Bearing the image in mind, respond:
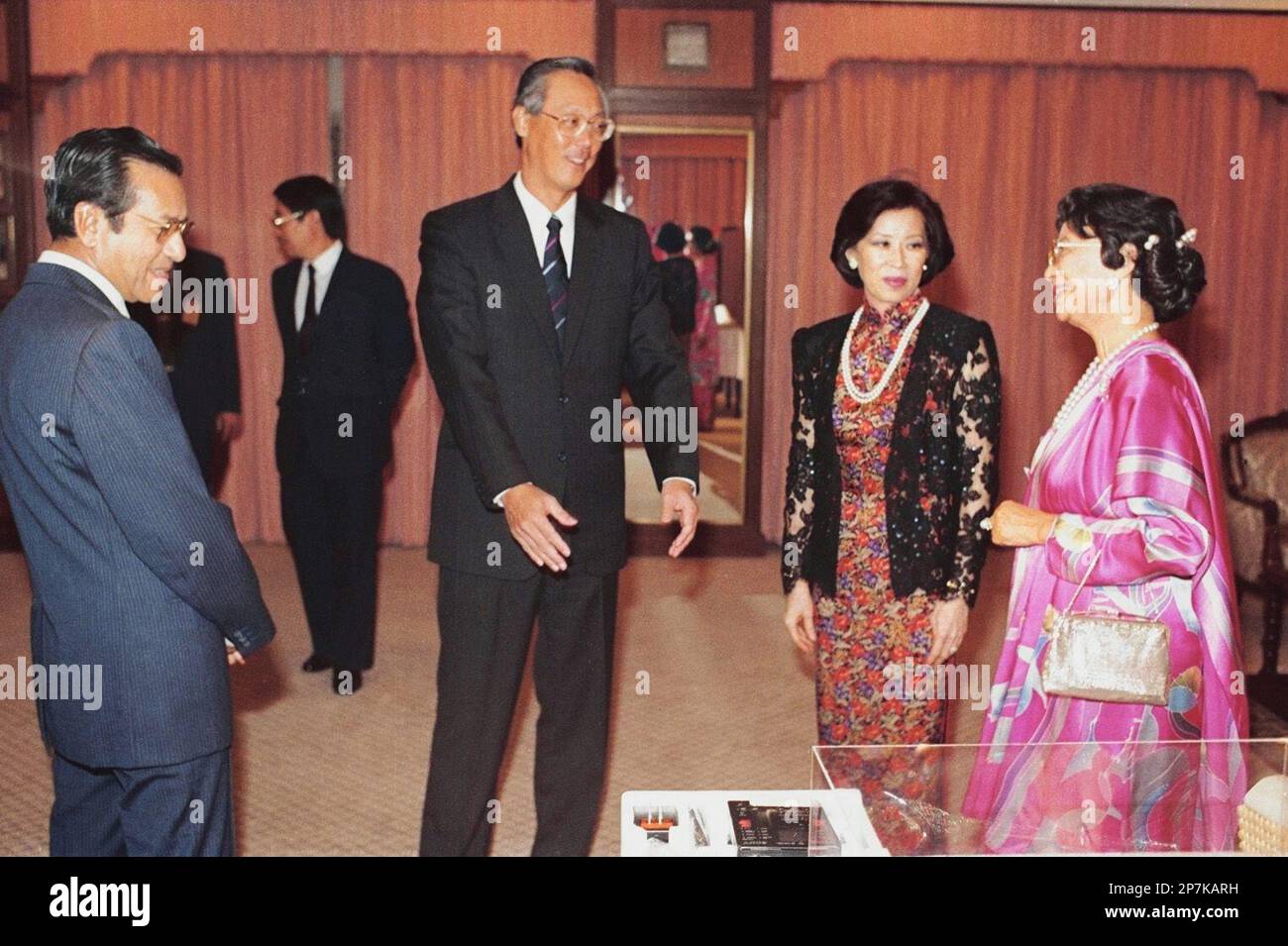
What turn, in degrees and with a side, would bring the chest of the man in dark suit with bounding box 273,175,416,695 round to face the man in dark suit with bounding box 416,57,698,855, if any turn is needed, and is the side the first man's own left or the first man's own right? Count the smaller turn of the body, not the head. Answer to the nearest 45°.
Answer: approximately 45° to the first man's own left

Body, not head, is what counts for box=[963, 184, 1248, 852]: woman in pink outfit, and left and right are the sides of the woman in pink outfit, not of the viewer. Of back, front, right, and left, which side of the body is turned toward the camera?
left

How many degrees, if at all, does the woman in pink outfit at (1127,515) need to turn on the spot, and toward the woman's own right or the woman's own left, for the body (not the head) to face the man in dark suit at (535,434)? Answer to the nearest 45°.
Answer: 0° — they already face them

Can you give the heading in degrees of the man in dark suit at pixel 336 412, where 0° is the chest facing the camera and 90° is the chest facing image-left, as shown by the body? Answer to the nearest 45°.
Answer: approximately 45°

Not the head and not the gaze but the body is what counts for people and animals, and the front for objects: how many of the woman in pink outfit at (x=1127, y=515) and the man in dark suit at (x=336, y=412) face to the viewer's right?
0

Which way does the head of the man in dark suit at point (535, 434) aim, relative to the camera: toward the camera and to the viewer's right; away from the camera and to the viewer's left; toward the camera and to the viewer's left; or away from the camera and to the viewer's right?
toward the camera and to the viewer's right

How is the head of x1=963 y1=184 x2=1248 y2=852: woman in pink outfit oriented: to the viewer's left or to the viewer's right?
to the viewer's left

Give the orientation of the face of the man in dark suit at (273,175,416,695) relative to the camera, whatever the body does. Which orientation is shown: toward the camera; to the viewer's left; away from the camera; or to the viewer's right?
to the viewer's left

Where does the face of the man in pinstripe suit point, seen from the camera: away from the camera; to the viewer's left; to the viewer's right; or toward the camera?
to the viewer's right

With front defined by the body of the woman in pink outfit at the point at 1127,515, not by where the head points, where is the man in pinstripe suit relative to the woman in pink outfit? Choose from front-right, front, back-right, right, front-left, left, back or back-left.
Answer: front-left
